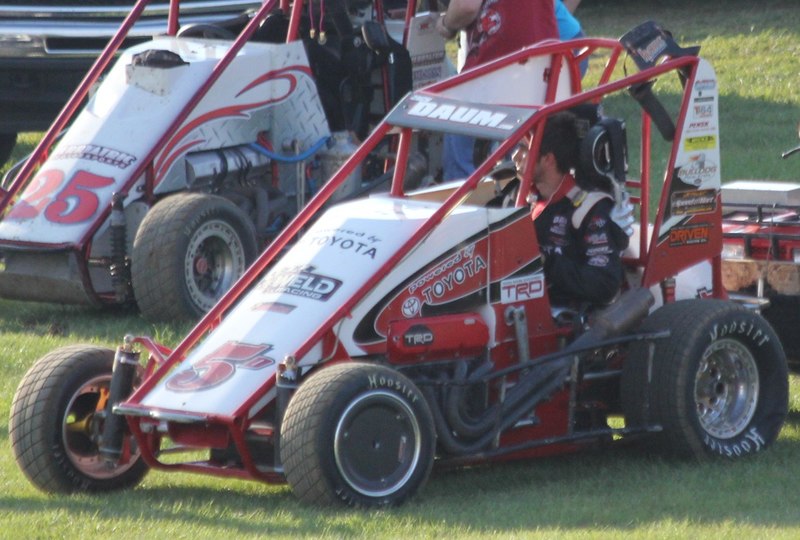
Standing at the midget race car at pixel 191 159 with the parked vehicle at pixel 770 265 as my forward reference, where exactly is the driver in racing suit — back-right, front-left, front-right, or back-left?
front-right

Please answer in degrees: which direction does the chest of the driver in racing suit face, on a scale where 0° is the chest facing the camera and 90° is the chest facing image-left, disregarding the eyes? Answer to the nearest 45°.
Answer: approximately 45°

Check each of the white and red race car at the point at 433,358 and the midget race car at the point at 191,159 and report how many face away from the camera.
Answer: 0

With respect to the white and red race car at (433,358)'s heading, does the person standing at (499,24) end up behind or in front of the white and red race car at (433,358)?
behind

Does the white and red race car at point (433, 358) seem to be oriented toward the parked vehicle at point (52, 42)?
no

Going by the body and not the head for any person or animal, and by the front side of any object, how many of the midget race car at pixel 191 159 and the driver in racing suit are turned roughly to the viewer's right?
0

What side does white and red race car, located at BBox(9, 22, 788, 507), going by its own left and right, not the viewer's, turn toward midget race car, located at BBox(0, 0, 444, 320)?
right

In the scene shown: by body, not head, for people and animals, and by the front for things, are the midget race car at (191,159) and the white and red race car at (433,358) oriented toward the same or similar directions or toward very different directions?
same or similar directions

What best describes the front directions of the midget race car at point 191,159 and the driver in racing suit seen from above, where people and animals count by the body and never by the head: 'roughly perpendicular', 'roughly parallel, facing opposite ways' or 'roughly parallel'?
roughly parallel

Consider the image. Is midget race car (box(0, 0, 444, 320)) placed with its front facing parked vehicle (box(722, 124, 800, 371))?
no

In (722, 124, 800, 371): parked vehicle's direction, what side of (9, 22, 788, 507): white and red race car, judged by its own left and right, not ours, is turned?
back

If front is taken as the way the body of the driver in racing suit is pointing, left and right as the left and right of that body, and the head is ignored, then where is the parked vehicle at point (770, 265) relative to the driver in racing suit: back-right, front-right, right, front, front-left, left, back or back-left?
back

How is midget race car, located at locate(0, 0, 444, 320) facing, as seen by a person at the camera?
facing the viewer and to the left of the viewer

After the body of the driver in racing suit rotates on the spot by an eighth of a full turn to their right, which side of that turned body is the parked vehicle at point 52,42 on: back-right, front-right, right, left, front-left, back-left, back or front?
front-right

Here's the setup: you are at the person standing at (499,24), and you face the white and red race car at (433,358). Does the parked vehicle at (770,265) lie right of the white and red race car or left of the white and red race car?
left
